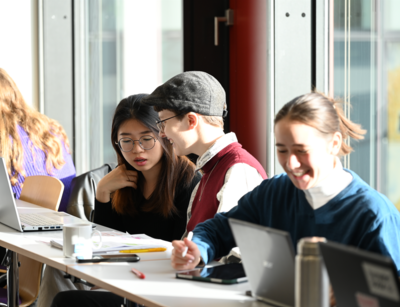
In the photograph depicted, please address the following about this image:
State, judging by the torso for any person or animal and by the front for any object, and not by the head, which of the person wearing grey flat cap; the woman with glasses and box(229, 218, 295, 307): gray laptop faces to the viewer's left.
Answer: the person wearing grey flat cap

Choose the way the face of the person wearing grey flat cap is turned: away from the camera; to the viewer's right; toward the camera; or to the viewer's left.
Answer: to the viewer's left

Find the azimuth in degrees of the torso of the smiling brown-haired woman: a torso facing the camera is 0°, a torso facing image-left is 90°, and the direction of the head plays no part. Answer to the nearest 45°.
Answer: approximately 45°

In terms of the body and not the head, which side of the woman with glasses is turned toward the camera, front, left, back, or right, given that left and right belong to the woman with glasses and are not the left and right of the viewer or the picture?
front

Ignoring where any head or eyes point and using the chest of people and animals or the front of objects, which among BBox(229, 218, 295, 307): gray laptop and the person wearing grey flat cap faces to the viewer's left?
the person wearing grey flat cap

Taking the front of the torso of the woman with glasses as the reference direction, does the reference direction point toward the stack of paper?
yes

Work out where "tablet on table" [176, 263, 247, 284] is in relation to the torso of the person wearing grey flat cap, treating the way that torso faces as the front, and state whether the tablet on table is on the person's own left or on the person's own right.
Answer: on the person's own left

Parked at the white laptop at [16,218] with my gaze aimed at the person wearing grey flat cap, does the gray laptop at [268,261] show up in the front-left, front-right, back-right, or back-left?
front-right

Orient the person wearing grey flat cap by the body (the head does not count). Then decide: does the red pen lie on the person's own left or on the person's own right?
on the person's own left

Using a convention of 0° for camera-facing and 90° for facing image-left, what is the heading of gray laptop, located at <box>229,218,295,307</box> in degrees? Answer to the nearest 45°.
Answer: approximately 225°
